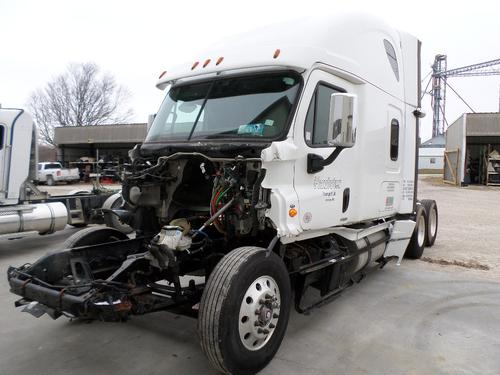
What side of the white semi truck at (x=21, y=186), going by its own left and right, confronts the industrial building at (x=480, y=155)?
back

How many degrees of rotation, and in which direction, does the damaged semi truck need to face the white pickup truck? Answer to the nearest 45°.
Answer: approximately 90° to its right

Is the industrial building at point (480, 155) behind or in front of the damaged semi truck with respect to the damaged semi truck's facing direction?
behind

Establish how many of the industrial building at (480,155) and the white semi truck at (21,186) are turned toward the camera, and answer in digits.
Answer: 1

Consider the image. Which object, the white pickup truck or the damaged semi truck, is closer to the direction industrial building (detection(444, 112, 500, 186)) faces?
the damaged semi truck

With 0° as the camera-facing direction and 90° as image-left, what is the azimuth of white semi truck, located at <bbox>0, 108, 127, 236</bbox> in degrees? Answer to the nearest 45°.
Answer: approximately 90°

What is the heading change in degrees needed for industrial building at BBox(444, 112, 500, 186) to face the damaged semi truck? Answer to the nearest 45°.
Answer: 0° — it already faces it

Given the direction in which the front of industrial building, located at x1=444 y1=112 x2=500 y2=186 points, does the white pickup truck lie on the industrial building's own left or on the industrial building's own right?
on the industrial building's own right

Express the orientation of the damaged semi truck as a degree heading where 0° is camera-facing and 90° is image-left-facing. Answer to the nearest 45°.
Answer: approximately 45°
